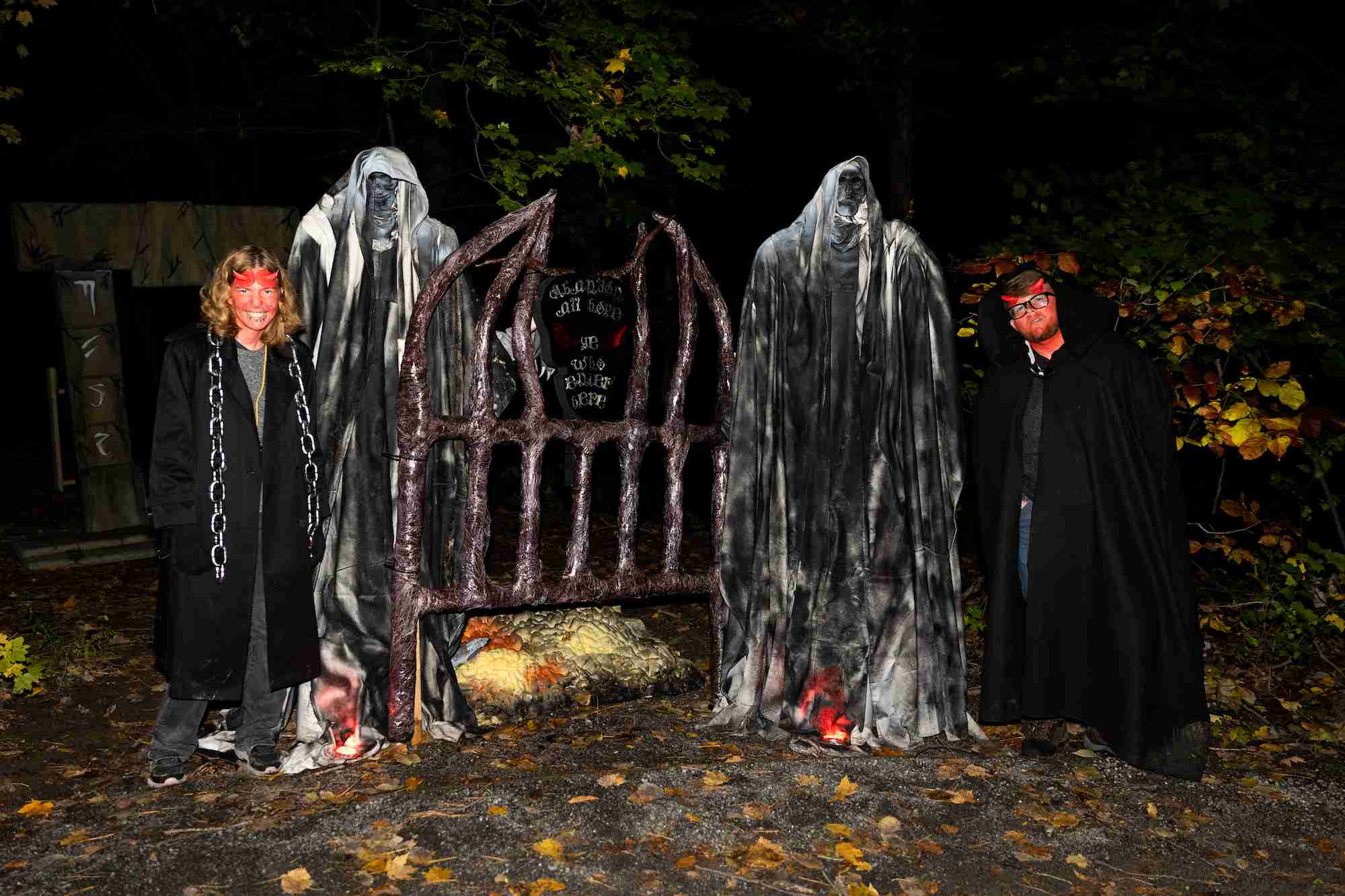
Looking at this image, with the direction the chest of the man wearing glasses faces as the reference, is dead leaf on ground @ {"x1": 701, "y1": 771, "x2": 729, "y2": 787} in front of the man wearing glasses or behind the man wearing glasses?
in front

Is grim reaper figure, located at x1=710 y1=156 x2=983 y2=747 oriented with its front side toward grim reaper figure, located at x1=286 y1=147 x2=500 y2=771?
no

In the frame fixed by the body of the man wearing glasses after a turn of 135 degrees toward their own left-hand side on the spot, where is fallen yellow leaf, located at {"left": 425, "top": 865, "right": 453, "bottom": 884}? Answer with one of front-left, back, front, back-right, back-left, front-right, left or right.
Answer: back-right

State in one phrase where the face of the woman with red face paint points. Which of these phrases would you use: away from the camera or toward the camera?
toward the camera

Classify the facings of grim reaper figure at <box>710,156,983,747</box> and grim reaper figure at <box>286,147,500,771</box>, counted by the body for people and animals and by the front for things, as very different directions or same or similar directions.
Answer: same or similar directions

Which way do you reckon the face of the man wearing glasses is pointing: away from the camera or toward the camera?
toward the camera

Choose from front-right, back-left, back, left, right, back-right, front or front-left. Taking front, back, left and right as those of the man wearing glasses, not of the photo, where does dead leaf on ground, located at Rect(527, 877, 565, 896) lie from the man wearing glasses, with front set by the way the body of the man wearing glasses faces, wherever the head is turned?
front

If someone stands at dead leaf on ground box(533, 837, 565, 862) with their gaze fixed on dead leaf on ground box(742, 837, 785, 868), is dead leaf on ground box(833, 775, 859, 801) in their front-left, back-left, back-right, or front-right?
front-left

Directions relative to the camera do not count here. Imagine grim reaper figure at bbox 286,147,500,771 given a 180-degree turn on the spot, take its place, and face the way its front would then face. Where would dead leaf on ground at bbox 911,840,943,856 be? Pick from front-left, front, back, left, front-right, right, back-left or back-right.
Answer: back-right

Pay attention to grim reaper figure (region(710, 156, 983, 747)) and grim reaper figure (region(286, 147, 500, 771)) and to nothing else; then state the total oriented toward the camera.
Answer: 2

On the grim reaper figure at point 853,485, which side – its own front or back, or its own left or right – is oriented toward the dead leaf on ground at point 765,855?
front

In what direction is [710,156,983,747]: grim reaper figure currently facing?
toward the camera

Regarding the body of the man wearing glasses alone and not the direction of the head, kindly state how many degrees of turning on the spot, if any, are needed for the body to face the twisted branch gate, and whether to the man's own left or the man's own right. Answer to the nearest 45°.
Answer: approximately 45° to the man's own right
